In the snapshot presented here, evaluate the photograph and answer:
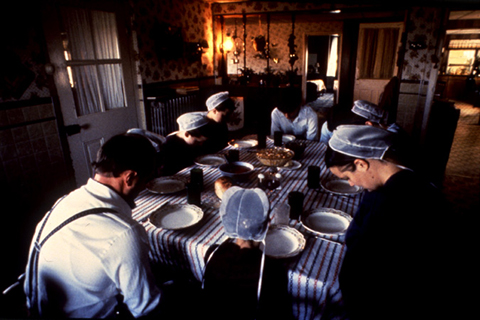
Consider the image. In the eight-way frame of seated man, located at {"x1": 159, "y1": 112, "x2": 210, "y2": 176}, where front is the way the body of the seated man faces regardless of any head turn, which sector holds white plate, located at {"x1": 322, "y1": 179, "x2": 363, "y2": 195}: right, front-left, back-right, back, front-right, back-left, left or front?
front-right

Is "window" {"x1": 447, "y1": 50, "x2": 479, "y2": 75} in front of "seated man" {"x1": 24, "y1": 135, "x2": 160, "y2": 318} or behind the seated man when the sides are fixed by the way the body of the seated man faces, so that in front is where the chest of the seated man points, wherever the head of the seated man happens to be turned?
in front

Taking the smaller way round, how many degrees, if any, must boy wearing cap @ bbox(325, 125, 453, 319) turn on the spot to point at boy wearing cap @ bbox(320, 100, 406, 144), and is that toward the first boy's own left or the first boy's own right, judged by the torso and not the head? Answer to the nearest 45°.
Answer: approximately 90° to the first boy's own right

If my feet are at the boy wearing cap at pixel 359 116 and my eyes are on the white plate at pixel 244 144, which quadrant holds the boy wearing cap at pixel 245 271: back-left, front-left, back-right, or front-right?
front-left

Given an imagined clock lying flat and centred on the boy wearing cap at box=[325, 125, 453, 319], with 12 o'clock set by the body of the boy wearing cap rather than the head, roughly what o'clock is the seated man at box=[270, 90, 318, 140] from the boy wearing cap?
The seated man is roughly at 2 o'clock from the boy wearing cap.

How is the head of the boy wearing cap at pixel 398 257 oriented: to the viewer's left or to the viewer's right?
to the viewer's left

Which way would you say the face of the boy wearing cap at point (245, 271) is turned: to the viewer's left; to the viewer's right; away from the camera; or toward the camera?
away from the camera

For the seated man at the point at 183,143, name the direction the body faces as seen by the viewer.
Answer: to the viewer's right

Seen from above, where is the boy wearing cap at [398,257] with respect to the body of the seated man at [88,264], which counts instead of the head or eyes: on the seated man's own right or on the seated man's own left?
on the seated man's own right

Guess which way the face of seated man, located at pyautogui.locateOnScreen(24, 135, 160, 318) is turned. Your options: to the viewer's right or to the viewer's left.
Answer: to the viewer's right

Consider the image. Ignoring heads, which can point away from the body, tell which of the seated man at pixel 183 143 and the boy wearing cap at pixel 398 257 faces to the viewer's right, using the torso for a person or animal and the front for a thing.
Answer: the seated man

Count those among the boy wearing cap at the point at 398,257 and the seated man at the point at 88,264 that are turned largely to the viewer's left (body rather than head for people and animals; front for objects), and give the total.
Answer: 1

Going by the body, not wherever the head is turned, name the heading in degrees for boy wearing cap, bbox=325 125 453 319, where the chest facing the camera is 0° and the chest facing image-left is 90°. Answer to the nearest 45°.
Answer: approximately 90°

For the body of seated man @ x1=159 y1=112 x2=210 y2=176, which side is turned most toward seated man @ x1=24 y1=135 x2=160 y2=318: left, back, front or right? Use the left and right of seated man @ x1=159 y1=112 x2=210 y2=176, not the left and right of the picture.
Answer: right

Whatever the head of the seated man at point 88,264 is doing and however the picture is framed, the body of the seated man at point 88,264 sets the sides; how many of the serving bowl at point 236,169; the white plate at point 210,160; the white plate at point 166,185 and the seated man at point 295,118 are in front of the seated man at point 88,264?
4

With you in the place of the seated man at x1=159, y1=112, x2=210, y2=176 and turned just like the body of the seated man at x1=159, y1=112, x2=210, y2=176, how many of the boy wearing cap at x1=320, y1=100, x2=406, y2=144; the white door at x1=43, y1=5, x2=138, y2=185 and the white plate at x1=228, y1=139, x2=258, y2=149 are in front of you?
2

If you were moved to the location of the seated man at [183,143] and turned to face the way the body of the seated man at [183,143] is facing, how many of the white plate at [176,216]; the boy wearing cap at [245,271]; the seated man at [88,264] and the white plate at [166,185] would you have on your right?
4

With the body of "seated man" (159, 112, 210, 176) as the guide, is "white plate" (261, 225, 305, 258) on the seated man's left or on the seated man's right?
on the seated man's right
